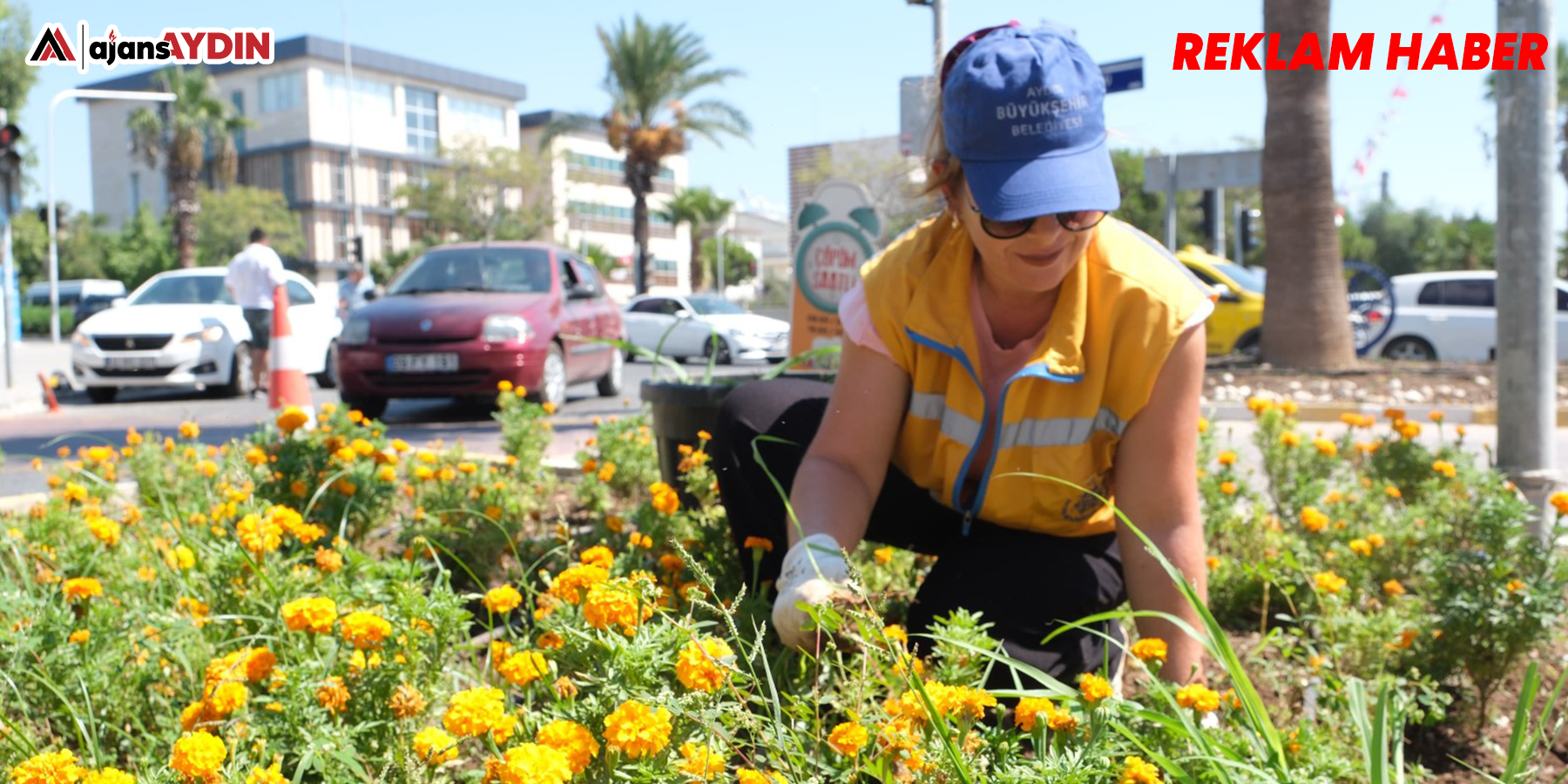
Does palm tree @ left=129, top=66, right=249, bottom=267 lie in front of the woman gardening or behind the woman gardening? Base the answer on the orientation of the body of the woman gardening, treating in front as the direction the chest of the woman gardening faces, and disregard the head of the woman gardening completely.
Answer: behind

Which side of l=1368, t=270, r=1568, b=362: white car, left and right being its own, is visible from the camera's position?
right

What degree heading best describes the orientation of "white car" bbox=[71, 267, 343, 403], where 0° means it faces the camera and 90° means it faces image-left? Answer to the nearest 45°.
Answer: approximately 45°

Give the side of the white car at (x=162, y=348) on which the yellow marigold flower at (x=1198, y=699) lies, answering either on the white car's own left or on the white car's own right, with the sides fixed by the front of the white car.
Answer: on the white car's own left

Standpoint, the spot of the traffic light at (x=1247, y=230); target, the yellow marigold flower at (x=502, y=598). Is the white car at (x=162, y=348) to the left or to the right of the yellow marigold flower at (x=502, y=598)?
right

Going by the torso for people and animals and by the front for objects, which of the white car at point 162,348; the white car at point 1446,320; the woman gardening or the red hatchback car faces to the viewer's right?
the white car at point 1446,320

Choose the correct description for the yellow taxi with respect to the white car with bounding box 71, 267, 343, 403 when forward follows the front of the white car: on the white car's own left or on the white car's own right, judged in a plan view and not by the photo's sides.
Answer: on the white car's own left

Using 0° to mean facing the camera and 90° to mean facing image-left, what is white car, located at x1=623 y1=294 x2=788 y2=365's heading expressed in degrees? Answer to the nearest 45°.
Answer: approximately 315°
